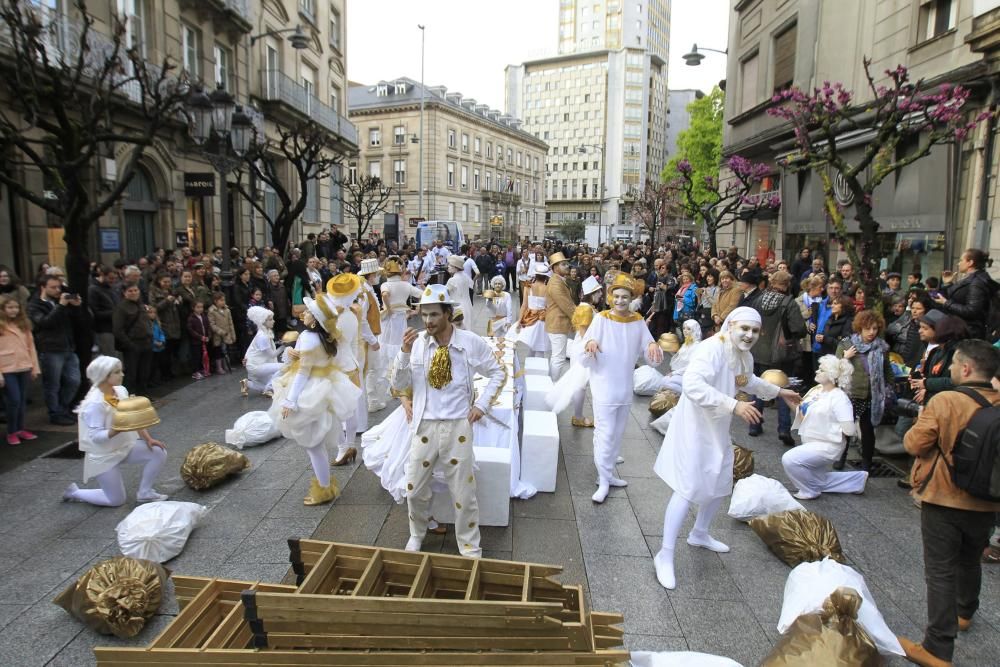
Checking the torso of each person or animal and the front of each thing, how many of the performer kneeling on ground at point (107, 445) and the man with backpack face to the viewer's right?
1

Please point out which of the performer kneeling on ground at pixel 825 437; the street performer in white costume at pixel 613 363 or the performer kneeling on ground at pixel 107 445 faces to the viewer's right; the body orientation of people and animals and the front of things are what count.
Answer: the performer kneeling on ground at pixel 107 445

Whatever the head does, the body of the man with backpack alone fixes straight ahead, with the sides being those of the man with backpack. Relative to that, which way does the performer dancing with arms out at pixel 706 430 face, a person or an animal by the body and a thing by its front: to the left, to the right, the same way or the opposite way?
the opposite way

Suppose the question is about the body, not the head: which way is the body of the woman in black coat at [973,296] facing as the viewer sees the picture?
to the viewer's left

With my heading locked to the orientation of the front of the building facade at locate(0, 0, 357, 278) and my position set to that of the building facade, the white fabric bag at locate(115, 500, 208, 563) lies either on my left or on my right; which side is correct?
on my right

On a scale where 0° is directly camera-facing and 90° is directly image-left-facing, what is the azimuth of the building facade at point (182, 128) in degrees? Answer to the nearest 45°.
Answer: approximately 315°

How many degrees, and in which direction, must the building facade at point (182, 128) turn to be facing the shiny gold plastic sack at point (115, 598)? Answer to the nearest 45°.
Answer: approximately 45° to its right

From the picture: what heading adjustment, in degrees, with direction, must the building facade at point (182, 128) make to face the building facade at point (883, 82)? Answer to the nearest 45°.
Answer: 0° — it already faces it

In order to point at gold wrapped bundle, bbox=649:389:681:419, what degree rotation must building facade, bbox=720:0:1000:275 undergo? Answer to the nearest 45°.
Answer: approximately 45° to its left

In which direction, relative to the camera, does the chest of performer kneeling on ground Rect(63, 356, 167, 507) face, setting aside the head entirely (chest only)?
to the viewer's right

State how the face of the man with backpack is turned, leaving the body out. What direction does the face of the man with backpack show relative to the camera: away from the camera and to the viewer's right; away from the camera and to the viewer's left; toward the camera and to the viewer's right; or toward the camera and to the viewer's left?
away from the camera and to the viewer's left

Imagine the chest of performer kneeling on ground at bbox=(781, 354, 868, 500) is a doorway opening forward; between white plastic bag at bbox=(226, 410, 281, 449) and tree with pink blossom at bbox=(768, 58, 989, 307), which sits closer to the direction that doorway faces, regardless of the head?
the white plastic bag

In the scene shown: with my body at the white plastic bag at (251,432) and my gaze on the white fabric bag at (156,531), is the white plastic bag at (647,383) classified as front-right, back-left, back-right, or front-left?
back-left
